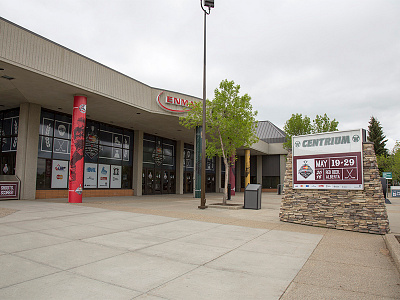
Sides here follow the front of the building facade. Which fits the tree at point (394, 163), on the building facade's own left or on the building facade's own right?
on the building facade's own left

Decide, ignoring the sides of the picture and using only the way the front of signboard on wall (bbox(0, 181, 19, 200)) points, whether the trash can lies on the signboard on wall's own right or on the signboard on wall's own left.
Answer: on the signboard on wall's own left

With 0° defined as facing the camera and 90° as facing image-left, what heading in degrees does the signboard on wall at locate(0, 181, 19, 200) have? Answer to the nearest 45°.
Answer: approximately 0°

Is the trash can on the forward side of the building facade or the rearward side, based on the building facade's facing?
on the forward side

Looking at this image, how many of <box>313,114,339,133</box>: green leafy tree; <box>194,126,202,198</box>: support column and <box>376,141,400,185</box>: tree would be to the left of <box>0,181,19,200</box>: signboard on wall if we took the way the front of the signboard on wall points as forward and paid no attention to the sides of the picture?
3

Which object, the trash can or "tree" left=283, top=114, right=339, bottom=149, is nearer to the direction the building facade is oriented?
the trash can

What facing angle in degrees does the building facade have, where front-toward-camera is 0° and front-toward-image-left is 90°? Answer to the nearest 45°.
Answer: approximately 315°

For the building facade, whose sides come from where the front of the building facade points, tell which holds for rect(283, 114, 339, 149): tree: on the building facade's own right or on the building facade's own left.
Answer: on the building facade's own left

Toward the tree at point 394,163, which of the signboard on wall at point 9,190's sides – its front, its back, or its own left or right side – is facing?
left

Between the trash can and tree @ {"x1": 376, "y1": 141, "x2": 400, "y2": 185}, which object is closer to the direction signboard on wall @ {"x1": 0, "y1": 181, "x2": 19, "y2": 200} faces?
the trash can

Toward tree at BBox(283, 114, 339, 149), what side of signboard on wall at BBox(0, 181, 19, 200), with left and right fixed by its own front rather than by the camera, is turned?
left
